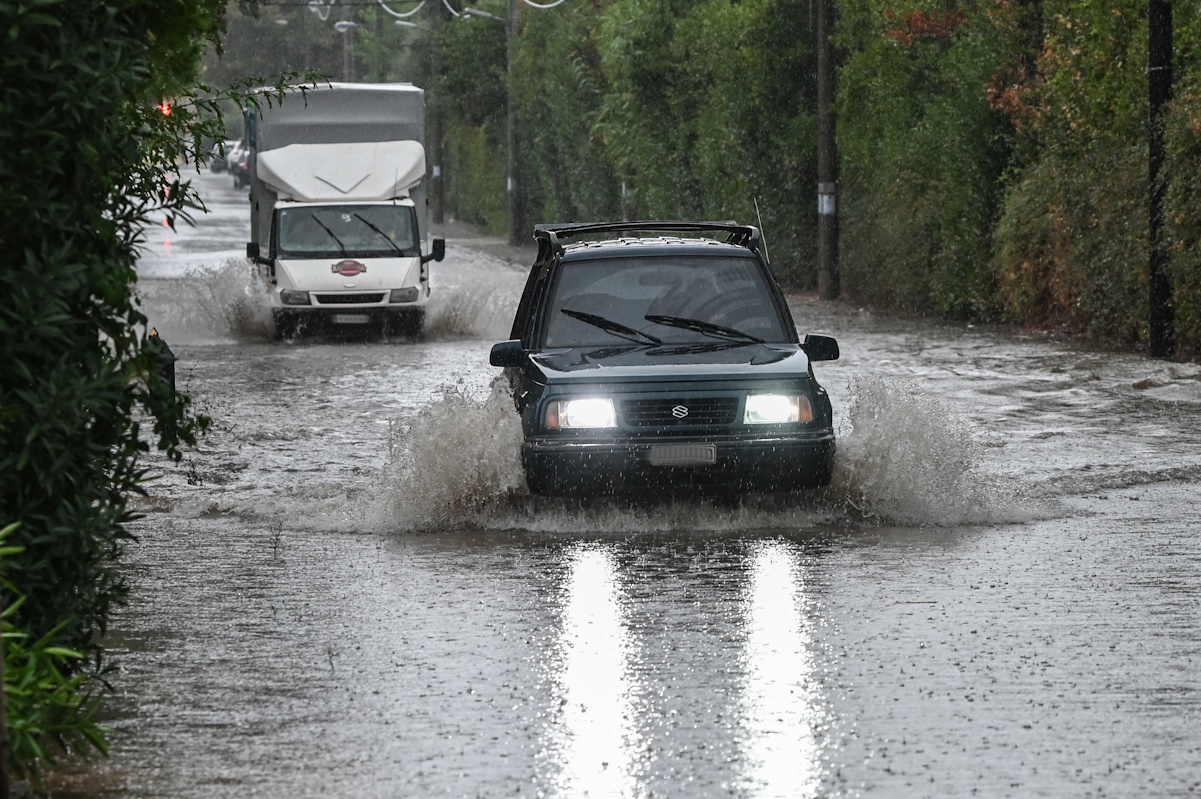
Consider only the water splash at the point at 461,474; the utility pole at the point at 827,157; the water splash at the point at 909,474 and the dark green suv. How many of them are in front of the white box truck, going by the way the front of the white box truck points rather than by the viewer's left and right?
3

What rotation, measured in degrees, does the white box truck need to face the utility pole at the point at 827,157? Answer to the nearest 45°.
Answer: approximately 135° to its left

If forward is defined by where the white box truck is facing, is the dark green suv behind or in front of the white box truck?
in front

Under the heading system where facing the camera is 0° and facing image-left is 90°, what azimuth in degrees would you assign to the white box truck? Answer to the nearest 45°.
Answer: approximately 0°

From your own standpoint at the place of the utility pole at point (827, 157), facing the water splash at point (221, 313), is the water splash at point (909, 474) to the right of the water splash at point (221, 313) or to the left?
left

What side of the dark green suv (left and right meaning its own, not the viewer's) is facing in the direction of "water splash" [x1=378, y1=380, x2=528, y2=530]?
right

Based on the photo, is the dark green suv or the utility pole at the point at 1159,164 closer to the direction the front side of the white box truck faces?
the dark green suv

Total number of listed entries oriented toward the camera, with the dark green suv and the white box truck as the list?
2
